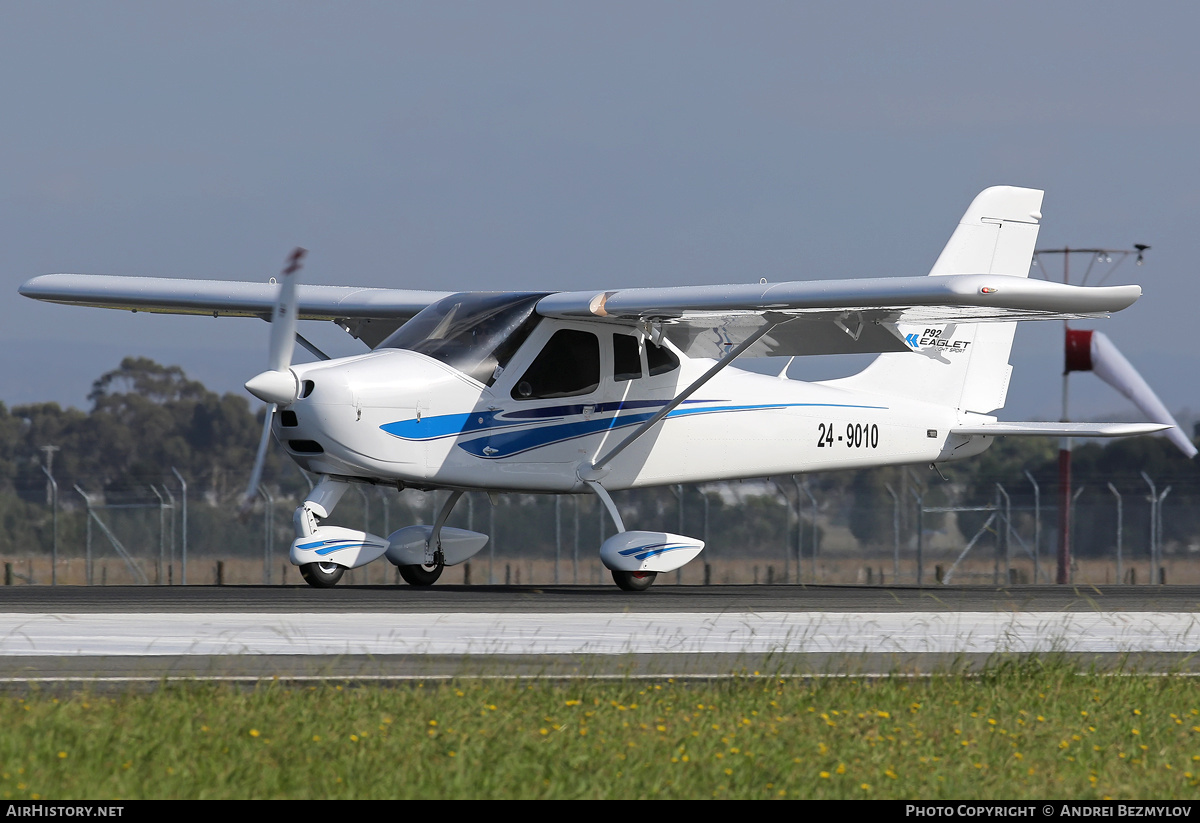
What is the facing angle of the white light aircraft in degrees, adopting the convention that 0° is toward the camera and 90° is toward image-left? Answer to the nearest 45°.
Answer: approximately 45°
